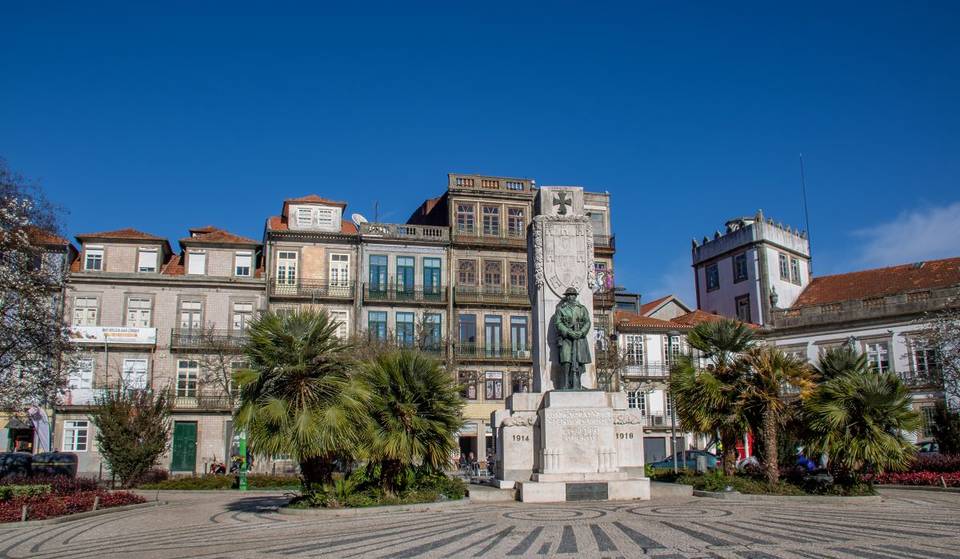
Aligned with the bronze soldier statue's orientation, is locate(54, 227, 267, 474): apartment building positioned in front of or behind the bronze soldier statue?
behind

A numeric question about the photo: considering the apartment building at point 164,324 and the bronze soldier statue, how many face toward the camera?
2

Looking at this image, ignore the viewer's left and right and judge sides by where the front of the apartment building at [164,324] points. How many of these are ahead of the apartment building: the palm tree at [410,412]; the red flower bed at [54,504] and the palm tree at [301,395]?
3

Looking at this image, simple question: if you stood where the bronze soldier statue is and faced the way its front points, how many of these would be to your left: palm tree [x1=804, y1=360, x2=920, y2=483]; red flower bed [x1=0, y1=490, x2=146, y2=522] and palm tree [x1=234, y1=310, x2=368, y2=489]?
1

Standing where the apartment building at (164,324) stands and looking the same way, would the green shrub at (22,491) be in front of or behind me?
in front

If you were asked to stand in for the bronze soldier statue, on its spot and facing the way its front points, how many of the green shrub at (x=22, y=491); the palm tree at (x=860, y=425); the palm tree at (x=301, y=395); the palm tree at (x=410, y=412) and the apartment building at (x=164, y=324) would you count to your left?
1

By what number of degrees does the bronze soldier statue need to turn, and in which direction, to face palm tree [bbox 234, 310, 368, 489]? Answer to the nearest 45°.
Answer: approximately 45° to its right

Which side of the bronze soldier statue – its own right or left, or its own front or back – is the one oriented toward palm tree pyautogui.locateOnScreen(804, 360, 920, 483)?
left

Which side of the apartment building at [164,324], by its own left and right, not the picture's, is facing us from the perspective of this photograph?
front

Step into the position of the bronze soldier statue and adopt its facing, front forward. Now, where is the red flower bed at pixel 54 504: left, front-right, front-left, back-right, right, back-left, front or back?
right

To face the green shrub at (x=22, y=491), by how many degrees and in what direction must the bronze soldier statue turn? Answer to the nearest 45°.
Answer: approximately 90° to its right

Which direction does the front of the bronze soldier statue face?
toward the camera

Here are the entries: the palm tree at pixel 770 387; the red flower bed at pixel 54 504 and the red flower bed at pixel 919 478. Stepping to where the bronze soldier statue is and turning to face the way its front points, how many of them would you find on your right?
1

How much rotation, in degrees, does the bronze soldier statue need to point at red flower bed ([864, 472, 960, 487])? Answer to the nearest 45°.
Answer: approximately 135° to its left

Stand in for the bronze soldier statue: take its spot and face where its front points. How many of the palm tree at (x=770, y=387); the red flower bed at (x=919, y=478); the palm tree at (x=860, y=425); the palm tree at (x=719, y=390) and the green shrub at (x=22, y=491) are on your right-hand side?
1

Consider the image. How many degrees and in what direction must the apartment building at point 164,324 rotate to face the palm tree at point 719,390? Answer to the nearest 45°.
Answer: approximately 45° to its left
